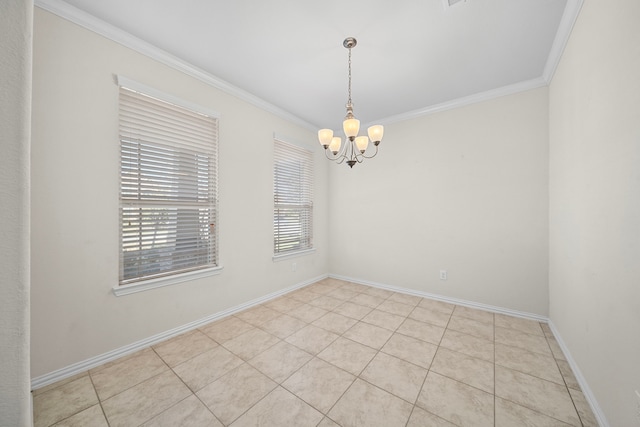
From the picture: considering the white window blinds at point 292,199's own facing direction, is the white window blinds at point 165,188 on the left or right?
on its right

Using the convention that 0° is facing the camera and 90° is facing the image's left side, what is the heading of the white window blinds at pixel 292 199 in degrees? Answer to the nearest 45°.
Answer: approximately 315°
